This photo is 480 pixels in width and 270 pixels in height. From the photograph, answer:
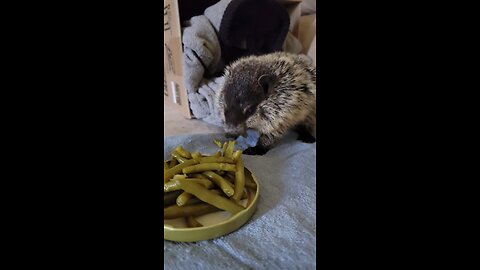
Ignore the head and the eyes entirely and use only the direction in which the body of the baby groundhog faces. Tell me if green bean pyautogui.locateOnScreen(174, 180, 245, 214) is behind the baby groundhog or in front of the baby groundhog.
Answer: in front

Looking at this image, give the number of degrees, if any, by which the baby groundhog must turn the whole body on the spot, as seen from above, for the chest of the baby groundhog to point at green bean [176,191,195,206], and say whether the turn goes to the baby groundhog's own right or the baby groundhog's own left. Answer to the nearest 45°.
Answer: approximately 45° to the baby groundhog's own left

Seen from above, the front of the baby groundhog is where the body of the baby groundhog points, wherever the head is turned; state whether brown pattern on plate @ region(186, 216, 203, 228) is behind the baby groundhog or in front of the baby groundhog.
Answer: in front

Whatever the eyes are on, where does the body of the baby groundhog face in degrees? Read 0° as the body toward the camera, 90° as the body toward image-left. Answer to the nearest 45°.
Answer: approximately 45°
